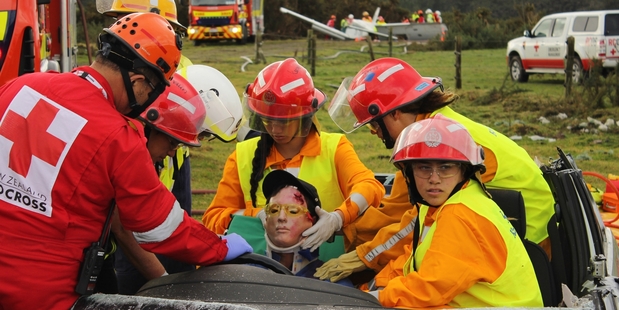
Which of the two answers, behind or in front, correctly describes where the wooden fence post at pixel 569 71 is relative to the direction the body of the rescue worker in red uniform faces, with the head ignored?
in front

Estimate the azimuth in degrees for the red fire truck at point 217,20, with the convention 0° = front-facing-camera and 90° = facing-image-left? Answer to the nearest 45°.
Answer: approximately 0°

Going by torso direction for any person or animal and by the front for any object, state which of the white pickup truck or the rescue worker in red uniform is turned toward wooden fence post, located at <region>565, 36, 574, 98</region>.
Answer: the rescue worker in red uniform

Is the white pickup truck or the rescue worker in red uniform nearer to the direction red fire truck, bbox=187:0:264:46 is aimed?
the rescue worker in red uniform

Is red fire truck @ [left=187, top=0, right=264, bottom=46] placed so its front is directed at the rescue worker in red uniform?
yes

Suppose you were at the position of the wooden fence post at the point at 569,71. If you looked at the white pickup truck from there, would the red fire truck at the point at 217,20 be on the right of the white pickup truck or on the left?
left

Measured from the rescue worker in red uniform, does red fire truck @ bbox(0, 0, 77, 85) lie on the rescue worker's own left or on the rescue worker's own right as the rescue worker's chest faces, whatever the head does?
on the rescue worker's own left

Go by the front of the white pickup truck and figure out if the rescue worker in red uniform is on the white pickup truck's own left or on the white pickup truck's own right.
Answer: on the white pickup truck's own left

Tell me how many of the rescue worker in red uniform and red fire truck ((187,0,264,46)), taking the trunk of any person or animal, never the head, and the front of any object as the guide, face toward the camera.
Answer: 1

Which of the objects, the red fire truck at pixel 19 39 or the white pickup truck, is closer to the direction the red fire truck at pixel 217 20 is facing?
the red fire truck

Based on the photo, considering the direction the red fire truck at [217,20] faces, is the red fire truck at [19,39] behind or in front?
in front

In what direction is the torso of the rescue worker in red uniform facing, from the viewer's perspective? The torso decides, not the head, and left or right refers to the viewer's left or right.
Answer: facing away from the viewer and to the right of the viewer

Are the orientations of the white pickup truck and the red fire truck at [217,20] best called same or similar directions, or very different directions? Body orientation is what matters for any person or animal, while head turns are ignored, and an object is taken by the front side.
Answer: very different directions

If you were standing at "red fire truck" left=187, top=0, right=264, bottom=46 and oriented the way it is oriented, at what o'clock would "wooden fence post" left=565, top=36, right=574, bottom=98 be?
The wooden fence post is roughly at 11 o'clock from the red fire truck.

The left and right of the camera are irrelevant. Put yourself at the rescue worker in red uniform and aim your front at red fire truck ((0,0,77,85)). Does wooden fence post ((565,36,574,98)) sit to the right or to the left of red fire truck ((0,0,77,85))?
right

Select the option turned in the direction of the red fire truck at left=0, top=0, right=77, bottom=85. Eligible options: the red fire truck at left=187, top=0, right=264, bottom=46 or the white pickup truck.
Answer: the red fire truck at left=187, top=0, right=264, bottom=46
